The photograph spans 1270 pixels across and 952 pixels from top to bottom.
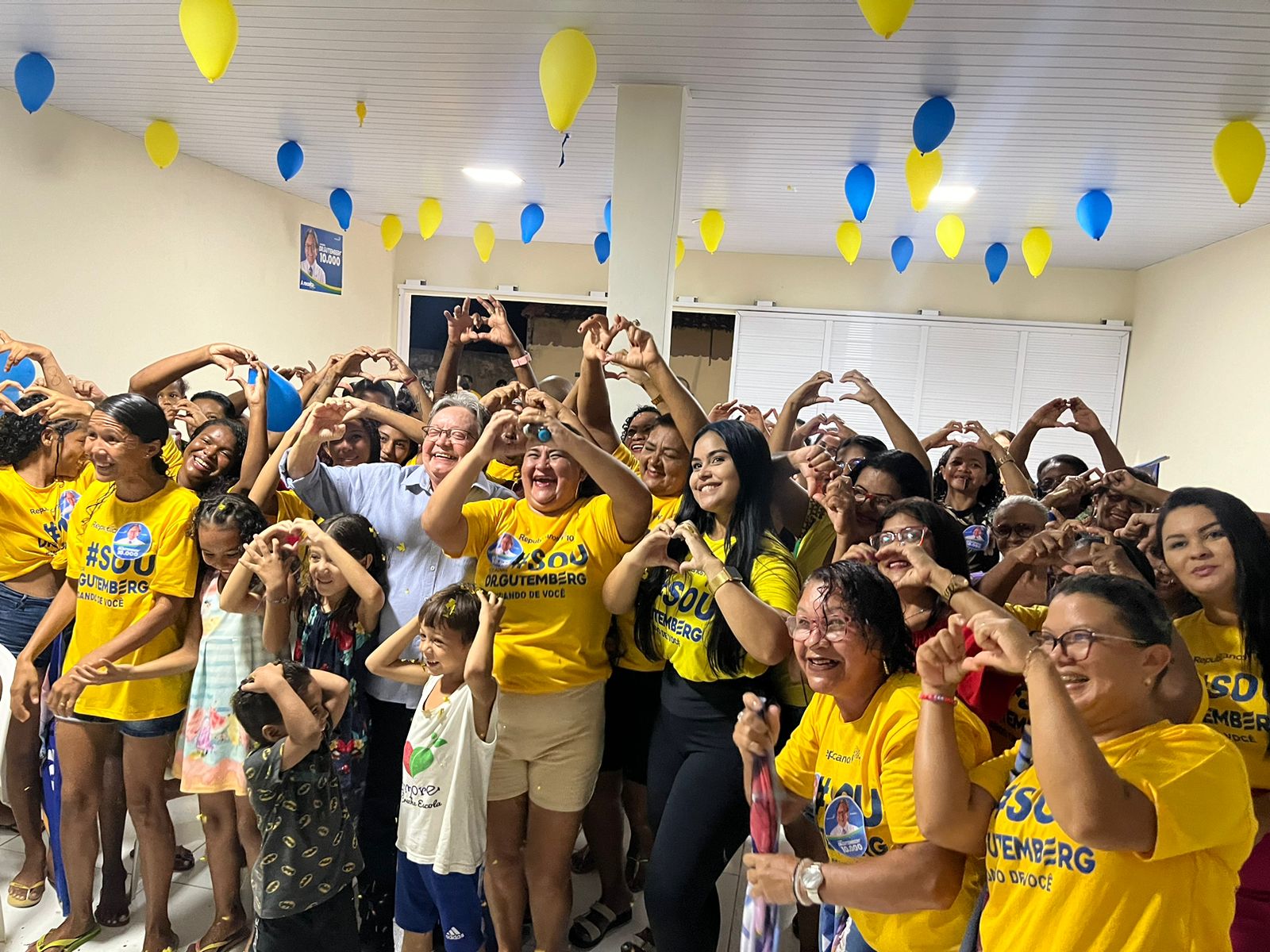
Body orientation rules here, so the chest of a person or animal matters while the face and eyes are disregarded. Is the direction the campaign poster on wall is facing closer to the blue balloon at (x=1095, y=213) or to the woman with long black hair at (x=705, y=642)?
the blue balloon

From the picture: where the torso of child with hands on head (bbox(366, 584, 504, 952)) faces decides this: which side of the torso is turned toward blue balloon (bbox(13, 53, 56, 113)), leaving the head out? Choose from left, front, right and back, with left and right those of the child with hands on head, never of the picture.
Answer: right

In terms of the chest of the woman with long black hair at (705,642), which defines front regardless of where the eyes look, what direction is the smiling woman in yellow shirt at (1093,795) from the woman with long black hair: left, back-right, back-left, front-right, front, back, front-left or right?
left

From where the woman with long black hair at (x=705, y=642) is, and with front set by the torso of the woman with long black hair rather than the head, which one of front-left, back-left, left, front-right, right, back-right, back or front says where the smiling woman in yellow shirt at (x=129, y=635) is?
front-right

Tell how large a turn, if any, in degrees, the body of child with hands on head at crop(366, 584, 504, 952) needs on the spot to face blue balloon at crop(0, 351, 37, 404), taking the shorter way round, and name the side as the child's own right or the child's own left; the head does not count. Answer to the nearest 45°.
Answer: approximately 90° to the child's own right

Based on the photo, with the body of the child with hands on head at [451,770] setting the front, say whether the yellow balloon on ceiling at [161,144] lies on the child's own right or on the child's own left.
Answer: on the child's own right

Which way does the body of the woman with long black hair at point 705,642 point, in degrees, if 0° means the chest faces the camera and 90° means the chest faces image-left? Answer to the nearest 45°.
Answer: approximately 45°

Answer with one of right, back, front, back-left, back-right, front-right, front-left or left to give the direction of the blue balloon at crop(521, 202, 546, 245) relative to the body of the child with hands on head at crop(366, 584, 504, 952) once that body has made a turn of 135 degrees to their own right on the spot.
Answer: front
